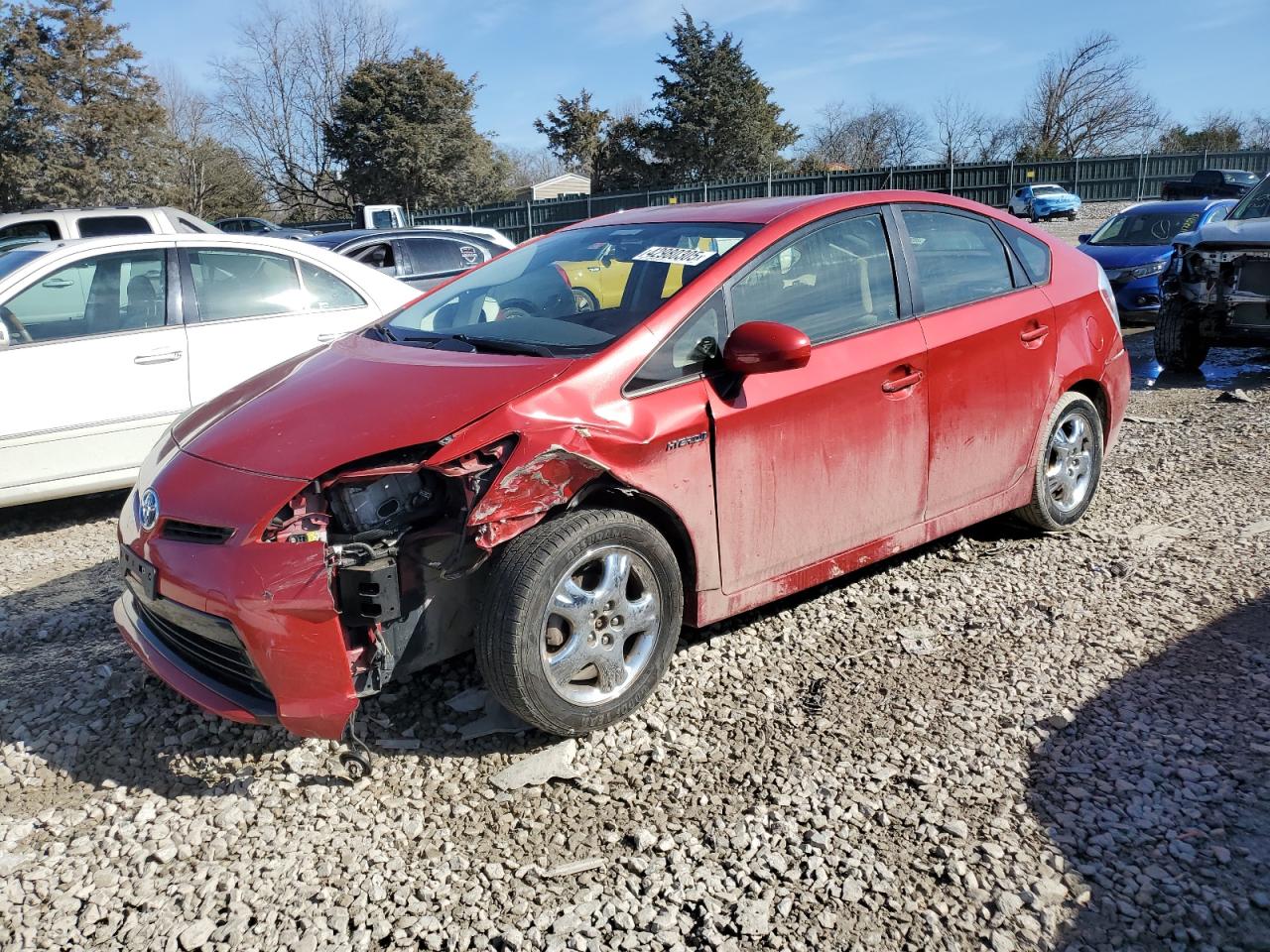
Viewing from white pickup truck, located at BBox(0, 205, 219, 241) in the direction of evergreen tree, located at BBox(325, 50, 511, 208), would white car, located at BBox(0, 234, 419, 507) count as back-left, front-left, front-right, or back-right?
back-right

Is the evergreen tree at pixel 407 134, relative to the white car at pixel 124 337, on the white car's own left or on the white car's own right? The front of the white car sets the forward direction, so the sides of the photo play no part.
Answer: on the white car's own right

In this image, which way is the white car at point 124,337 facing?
to the viewer's left

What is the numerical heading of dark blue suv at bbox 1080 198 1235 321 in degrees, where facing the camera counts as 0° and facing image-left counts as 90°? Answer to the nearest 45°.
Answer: approximately 45°

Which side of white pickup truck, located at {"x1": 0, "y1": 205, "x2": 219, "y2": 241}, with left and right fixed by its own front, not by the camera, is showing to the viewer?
left

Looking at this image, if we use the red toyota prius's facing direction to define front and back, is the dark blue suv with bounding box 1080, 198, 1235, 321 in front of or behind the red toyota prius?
behind

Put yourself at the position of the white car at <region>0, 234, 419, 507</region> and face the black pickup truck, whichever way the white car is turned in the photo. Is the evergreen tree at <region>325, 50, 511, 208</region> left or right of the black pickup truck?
left

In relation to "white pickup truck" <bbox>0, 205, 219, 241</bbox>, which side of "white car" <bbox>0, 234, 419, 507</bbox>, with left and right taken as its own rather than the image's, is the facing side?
right

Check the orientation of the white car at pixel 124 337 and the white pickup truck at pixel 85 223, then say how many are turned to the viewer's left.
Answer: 2

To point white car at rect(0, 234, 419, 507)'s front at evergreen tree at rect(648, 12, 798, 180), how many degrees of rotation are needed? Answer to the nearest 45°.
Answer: approximately 135° to its right

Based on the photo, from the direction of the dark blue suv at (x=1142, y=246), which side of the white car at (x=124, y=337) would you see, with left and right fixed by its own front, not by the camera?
back
